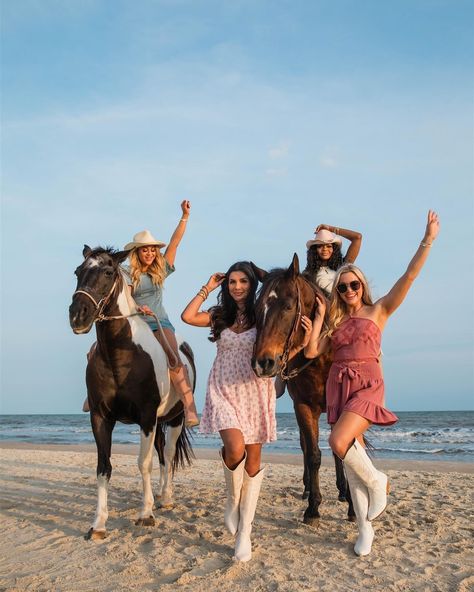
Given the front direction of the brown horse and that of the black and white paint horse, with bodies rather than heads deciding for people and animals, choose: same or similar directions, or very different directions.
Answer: same or similar directions

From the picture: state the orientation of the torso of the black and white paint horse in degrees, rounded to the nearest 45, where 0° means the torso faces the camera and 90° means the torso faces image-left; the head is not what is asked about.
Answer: approximately 45°

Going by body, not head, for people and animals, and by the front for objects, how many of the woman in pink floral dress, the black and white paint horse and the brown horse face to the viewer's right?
0

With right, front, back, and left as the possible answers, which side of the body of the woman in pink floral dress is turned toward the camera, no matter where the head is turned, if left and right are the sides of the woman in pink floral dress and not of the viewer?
front

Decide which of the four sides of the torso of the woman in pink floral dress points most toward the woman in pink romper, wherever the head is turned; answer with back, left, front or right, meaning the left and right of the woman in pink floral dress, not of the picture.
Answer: left

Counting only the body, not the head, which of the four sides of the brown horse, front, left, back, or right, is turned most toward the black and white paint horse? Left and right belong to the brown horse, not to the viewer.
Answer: right

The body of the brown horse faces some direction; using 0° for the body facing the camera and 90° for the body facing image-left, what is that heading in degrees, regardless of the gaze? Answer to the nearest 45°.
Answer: approximately 45°

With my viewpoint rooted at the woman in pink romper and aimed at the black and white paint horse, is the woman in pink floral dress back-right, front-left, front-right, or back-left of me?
front-left

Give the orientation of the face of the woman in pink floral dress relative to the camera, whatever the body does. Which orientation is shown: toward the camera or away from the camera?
toward the camera

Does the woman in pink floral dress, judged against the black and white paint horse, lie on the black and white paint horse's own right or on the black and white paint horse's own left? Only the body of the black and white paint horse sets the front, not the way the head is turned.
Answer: on the black and white paint horse's own left

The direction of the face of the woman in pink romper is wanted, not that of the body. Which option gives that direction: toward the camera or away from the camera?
toward the camera
